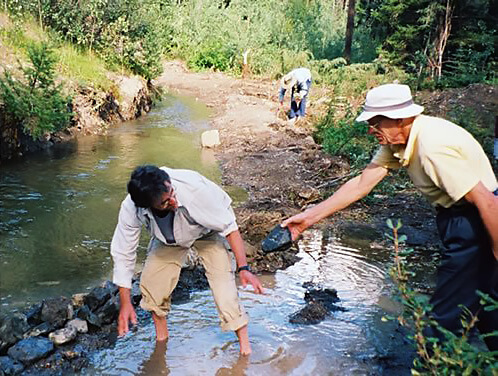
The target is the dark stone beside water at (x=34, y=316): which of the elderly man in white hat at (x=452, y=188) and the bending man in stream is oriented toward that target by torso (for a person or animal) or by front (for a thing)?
the elderly man in white hat

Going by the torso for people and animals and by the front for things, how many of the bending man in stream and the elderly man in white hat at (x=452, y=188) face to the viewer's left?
1

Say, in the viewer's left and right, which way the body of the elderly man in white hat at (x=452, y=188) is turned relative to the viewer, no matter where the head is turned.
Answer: facing to the left of the viewer

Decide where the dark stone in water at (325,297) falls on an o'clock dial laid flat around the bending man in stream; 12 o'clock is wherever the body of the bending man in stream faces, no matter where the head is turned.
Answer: The dark stone in water is roughly at 8 o'clock from the bending man in stream.

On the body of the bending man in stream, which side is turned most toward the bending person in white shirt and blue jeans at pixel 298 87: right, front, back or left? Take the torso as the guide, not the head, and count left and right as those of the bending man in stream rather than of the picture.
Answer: back

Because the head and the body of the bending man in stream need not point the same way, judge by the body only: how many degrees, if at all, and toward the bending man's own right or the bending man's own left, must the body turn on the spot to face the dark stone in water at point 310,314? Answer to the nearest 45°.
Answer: approximately 135° to the bending man's own left

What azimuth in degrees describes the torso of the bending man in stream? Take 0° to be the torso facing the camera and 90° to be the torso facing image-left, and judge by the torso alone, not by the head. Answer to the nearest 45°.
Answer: approximately 0°

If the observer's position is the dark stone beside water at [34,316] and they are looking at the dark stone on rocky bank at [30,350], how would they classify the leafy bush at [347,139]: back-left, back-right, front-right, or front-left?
back-left

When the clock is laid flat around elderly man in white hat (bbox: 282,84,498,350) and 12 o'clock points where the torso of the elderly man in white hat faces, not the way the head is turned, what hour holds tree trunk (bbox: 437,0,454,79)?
The tree trunk is roughly at 3 o'clock from the elderly man in white hat.

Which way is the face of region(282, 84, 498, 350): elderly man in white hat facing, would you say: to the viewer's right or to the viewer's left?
to the viewer's left
